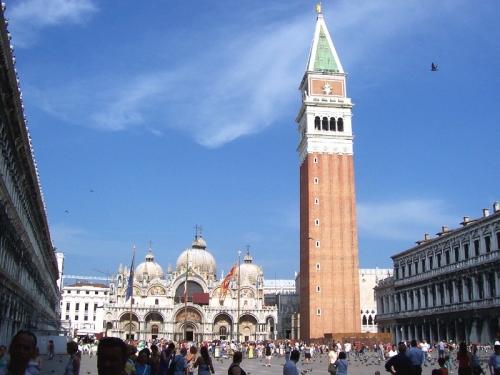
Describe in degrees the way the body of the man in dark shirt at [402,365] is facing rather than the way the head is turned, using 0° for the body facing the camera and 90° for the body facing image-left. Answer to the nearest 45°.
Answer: approximately 180°

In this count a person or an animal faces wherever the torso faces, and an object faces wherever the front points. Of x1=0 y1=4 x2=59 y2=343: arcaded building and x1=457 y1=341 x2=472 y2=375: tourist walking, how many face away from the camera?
1

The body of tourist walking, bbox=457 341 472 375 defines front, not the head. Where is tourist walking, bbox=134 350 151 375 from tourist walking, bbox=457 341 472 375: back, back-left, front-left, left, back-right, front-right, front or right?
back-left

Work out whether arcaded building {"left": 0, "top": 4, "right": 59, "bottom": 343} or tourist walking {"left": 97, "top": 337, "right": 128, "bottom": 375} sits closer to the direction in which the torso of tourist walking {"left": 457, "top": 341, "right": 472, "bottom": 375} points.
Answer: the arcaded building

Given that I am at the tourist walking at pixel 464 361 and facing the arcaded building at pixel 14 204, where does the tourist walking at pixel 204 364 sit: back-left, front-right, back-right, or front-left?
front-left

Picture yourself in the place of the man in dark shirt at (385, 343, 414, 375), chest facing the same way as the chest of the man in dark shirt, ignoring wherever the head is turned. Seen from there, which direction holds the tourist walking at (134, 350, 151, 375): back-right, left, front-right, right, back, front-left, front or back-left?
left

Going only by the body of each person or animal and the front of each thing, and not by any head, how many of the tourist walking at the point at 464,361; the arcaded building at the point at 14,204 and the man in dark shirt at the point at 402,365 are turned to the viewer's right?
1

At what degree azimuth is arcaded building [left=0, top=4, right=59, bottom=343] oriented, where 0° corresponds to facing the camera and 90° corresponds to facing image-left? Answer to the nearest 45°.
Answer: approximately 270°

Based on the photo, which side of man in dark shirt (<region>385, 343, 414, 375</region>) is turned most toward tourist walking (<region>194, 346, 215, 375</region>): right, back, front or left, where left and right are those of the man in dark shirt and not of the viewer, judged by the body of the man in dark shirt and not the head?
left

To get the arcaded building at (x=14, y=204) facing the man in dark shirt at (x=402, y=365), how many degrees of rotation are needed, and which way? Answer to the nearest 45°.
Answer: approximately 90° to its right

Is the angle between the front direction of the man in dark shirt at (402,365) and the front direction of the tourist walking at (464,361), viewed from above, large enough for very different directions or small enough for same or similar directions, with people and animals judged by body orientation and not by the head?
same or similar directions

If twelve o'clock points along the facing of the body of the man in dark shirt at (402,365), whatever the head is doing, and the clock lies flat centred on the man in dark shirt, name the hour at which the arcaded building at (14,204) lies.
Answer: The arcaded building is roughly at 10 o'clock from the man in dark shirt.
